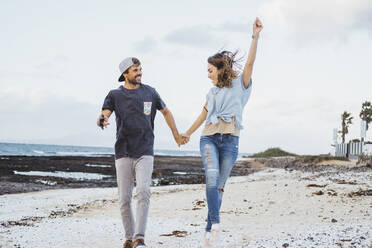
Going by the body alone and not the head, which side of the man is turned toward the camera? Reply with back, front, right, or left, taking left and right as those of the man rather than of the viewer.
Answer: front

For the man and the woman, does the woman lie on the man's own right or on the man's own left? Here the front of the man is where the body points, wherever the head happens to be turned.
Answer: on the man's own left

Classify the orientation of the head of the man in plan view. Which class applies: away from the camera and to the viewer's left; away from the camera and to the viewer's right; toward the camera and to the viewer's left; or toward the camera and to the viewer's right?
toward the camera and to the viewer's right
